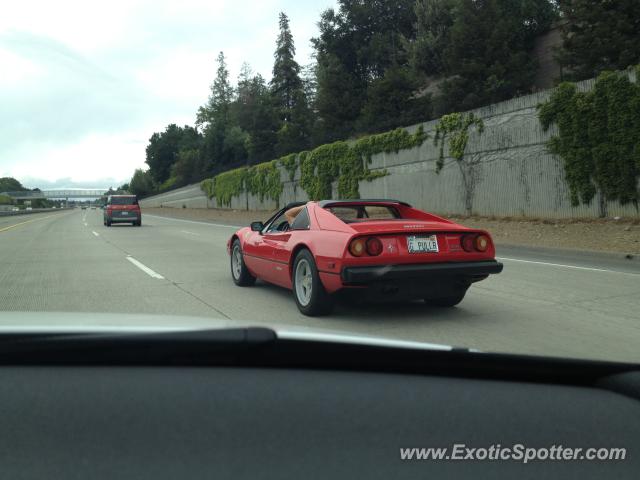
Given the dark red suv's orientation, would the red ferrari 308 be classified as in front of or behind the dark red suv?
behind

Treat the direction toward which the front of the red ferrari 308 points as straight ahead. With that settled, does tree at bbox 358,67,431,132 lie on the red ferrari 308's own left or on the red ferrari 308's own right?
on the red ferrari 308's own right

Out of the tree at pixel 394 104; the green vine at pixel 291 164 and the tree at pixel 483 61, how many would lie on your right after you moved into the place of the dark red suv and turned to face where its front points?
3

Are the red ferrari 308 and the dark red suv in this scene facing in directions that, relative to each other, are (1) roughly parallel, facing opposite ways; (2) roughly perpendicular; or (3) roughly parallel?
roughly parallel

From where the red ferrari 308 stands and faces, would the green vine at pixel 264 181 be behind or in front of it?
in front

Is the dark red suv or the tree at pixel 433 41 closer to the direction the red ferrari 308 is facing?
the dark red suv

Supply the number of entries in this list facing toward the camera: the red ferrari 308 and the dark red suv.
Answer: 0

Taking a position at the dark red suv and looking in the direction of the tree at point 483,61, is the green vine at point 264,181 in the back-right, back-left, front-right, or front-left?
front-left

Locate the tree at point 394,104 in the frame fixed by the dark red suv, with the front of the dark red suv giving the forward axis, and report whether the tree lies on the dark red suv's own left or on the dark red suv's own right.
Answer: on the dark red suv's own right

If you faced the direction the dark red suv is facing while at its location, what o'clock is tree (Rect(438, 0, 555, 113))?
The tree is roughly at 3 o'clock from the dark red suv.

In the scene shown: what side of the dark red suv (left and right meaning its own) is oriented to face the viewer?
back

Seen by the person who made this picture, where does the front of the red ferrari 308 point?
facing away from the viewer and to the left of the viewer

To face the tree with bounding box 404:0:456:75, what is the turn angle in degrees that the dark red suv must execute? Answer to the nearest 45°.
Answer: approximately 90° to its right

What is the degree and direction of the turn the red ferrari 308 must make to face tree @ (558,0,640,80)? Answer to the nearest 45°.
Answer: approximately 90° to its right
